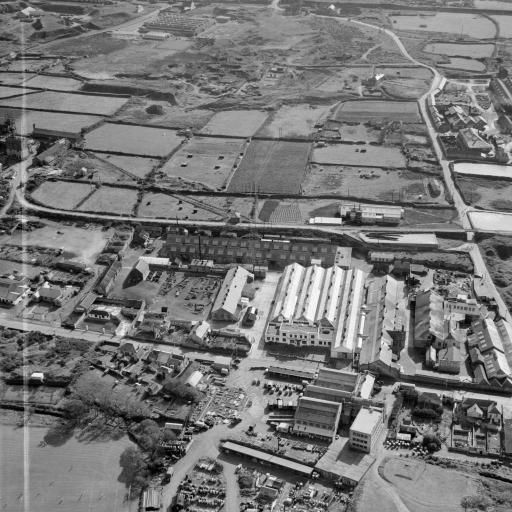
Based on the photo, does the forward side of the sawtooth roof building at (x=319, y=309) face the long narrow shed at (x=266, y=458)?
yes

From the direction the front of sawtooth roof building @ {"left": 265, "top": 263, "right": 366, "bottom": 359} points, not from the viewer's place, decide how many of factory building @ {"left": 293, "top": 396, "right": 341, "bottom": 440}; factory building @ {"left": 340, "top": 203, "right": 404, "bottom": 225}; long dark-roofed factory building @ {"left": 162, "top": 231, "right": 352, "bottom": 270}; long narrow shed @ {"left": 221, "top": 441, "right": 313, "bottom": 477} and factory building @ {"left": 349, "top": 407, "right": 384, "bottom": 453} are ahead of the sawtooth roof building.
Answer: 3

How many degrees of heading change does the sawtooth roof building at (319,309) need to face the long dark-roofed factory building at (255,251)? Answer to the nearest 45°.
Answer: approximately 135° to its right

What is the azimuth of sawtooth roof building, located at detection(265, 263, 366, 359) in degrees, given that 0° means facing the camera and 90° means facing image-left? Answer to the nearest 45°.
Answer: approximately 0°

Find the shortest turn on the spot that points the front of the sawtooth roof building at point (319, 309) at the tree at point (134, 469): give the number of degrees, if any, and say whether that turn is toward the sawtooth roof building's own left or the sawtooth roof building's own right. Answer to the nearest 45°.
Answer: approximately 45° to the sawtooth roof building's own right

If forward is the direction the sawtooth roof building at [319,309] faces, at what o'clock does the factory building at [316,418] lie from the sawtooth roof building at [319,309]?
The factory building is roughly at 12 o'clock from the sawtooth roof building.

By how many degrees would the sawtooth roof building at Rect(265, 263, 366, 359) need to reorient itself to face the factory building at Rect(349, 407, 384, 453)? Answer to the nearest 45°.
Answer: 0° — it already faces it

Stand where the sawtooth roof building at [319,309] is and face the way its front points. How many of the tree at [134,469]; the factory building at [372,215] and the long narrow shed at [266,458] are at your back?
1

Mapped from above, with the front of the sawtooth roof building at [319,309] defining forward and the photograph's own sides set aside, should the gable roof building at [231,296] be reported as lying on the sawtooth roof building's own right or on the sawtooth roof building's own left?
on the sawtooth roof building's own right
